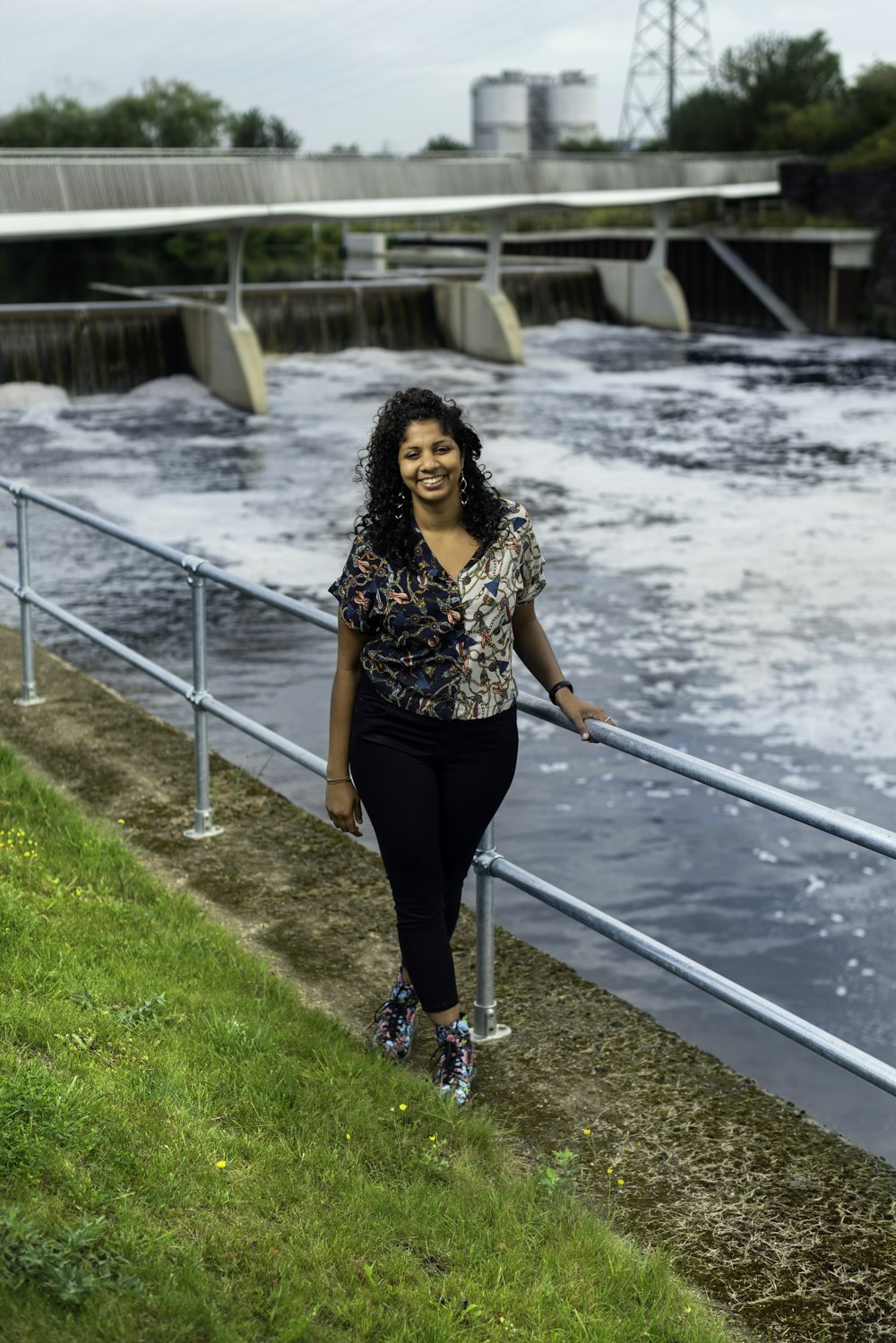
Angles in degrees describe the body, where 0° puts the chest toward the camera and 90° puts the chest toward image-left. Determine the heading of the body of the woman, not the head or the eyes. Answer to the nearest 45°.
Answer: approximately 0°

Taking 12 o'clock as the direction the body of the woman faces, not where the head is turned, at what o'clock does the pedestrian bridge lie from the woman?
The pedestrian bridge is roughly at 6 o'clock from the woman.
